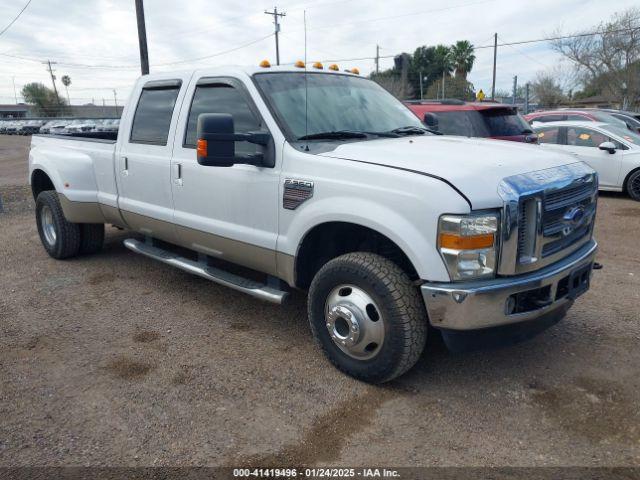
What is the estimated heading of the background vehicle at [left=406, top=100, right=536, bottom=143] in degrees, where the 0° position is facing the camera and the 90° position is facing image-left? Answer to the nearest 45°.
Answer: approximately 135°

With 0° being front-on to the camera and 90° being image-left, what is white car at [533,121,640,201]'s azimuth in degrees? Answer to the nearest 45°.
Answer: approximately 315°

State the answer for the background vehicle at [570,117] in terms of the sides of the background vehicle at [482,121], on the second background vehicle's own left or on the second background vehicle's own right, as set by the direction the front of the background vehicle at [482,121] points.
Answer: on the second background vehicle's own right

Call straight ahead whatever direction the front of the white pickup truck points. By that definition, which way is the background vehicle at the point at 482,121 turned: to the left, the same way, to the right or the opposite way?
the opposite way

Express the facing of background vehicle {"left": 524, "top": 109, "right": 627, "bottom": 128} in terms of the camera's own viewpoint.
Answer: facing to the right of the viewer

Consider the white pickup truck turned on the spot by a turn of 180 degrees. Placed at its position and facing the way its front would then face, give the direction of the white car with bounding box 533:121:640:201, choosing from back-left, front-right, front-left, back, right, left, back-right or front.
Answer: right

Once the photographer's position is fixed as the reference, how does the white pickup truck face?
facing the viewer and to the right of the viewer

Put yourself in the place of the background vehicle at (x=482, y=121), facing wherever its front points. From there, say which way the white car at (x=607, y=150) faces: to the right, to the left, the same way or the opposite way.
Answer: the opposite way

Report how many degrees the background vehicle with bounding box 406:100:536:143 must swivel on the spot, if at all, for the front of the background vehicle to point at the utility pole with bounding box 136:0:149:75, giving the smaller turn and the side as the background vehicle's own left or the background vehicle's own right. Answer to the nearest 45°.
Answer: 0° — it already faces it
